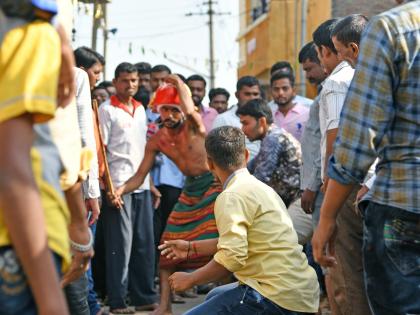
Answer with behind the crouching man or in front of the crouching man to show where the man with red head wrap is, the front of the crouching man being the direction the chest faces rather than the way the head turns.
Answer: in front

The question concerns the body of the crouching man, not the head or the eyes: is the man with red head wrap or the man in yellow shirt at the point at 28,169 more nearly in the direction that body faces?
the man with red head wrap

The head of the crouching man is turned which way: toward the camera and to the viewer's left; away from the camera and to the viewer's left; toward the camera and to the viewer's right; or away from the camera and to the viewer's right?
away from the camera and to the viewer's left

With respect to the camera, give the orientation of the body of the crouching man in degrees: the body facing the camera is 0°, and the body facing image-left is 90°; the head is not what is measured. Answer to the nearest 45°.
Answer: approximately 135°

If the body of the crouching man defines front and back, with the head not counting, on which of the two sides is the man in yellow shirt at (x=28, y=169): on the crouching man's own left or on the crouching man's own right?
on the crouching man's own left
